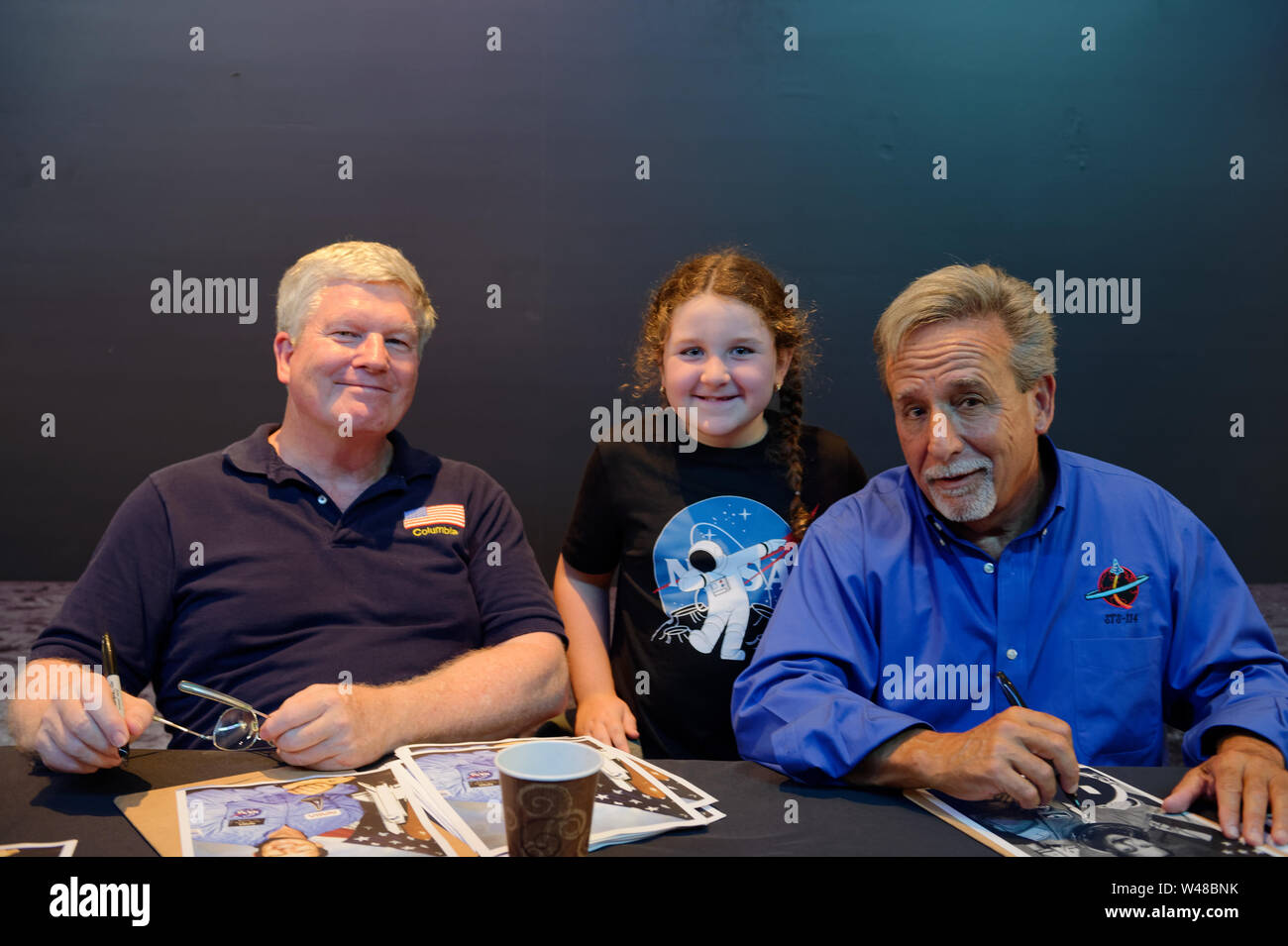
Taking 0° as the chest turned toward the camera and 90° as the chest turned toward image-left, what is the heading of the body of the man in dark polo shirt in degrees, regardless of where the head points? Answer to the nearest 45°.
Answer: approximately 0°

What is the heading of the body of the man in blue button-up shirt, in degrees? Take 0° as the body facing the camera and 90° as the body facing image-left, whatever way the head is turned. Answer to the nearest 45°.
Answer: approximately 0°

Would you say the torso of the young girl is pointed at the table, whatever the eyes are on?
yes
